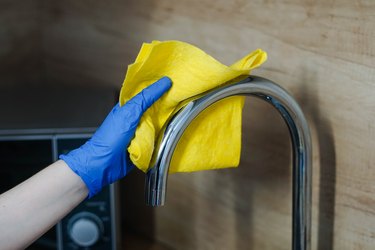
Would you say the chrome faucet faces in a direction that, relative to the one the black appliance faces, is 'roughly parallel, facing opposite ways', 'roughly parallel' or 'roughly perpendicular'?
roughly perpendicular

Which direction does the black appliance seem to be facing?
toward the camera

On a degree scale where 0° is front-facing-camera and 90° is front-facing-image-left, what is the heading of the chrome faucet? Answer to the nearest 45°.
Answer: approximately 90°

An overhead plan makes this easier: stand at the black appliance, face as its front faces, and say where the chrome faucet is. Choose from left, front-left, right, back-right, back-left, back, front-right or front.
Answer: front-left

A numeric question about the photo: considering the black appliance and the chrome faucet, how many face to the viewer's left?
1

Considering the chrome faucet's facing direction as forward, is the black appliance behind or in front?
in front
